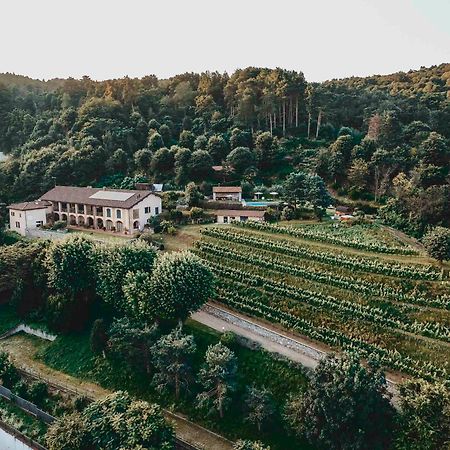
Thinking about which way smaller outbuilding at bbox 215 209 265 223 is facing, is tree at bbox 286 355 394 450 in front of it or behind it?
in front

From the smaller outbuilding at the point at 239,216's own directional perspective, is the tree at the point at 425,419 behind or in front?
in front

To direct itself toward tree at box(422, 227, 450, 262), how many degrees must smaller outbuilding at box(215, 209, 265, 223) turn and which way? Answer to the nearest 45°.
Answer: approximately 45° to its left

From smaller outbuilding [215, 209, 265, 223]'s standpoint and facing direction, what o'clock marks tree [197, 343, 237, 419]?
The tree is roughly at 12 o'clock from the smaller outbuilding.

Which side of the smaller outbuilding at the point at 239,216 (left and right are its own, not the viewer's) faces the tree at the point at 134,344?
front

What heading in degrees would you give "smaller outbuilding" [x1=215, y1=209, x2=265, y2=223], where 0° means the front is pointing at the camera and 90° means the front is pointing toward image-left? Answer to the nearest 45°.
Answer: approximately 0°

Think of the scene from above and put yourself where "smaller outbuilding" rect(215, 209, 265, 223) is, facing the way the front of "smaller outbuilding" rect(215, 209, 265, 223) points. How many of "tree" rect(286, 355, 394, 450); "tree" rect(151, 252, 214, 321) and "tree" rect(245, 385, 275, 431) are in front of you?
3

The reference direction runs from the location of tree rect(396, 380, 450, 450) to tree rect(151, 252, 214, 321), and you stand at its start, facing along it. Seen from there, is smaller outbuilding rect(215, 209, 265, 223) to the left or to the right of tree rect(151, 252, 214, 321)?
right

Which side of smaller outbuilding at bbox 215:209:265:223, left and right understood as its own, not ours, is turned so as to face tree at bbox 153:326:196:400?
front

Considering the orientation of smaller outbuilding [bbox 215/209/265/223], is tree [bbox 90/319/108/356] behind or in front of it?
in front

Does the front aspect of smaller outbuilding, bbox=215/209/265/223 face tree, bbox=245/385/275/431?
yes

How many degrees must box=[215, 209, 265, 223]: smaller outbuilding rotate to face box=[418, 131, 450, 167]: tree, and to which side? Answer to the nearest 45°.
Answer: approximately 90° to its left

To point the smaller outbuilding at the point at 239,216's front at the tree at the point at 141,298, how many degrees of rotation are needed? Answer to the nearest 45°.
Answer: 0° — it already faces it

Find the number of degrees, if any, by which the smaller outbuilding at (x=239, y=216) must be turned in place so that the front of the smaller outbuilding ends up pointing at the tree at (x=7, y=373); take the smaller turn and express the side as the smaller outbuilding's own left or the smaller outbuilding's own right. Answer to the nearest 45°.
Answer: approximately 45° to the smaller outbuilding's own right

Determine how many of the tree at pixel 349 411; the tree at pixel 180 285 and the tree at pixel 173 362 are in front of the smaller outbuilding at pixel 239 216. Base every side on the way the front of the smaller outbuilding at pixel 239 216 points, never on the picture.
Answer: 3
